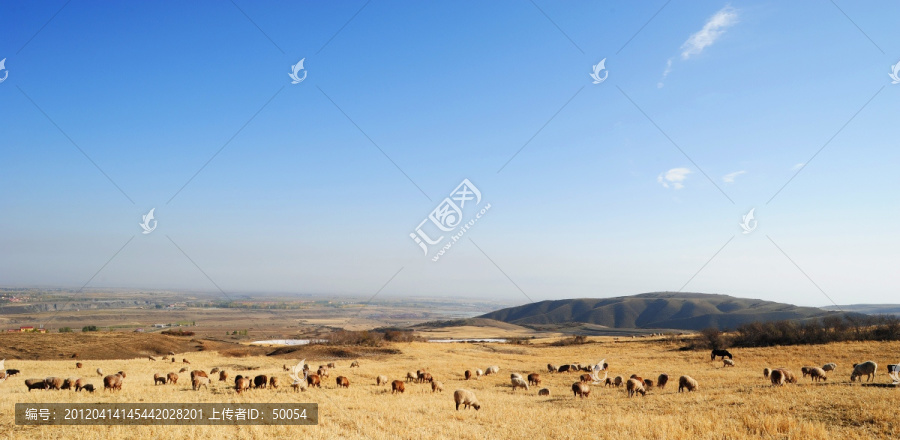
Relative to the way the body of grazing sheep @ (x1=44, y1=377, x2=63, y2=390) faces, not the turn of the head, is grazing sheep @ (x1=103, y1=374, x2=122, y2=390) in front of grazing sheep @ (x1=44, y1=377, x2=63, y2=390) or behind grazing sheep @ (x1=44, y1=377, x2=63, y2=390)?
behind

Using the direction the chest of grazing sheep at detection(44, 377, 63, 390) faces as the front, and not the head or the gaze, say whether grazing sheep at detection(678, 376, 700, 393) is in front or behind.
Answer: behind

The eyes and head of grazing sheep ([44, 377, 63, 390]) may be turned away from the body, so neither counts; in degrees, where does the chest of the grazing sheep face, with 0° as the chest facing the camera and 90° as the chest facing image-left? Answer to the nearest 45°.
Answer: approximately 90°
